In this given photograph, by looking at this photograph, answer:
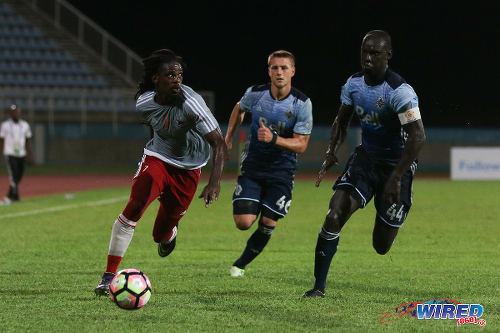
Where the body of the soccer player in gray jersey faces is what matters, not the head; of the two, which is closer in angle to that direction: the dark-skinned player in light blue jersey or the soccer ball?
the soccer ball

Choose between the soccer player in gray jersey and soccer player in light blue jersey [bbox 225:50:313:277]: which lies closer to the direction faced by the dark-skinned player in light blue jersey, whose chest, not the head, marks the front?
the soccer player in gray jersey

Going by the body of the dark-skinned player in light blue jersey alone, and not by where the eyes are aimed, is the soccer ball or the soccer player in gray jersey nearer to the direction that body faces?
the soccer ball

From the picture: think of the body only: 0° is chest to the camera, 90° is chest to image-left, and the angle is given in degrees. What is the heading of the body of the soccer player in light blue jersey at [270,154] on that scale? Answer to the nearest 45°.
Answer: approximately 0°

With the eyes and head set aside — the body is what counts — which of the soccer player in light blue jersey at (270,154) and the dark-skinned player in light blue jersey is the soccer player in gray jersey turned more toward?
the dark-skinned player in light blue jersey

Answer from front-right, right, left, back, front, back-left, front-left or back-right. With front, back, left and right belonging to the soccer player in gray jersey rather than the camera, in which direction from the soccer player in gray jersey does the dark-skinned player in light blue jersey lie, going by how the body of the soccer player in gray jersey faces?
left

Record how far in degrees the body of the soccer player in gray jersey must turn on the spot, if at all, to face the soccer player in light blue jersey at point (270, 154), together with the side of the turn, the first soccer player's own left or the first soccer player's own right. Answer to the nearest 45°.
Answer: approximately 135° to the first soccer player's own left

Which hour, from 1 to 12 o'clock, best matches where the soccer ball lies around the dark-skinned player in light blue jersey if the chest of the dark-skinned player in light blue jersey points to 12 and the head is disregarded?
The soccer ball is roughly at 12 o'clock from the dark-skinned player in light blue jersey.

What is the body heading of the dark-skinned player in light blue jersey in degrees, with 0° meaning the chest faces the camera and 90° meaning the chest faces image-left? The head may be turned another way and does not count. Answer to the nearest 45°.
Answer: approximately 45°

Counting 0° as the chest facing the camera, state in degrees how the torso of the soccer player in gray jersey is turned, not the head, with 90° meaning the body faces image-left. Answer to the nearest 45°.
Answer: approximately 0°

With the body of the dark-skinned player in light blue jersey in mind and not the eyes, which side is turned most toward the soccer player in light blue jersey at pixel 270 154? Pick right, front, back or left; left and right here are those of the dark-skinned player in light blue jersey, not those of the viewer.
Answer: right
